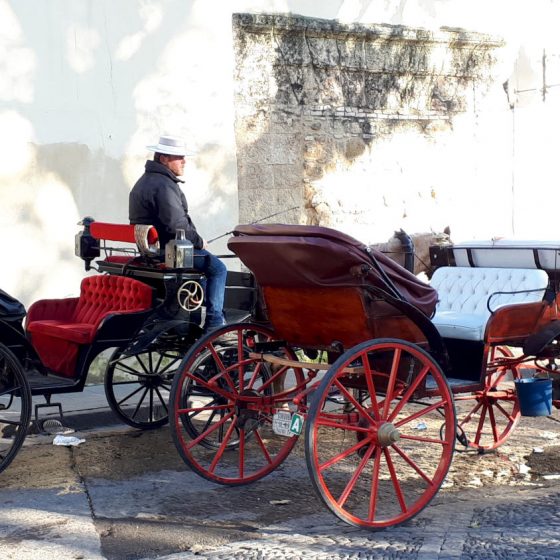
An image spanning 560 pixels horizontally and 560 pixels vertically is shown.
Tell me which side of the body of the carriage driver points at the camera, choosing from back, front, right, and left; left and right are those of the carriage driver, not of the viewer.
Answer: right

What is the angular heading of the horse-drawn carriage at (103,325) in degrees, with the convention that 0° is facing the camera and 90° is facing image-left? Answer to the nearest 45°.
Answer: approximately 225°

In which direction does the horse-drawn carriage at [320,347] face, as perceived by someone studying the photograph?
facing away from the viewer and to the right of the viewer

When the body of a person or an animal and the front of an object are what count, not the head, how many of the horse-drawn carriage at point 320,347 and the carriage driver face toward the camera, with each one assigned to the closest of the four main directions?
0

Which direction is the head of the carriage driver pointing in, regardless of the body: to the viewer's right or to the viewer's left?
to the viewer's right

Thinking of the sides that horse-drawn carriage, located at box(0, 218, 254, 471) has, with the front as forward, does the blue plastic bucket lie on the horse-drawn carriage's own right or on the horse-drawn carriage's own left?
on the horse-drawn carriage's own right
